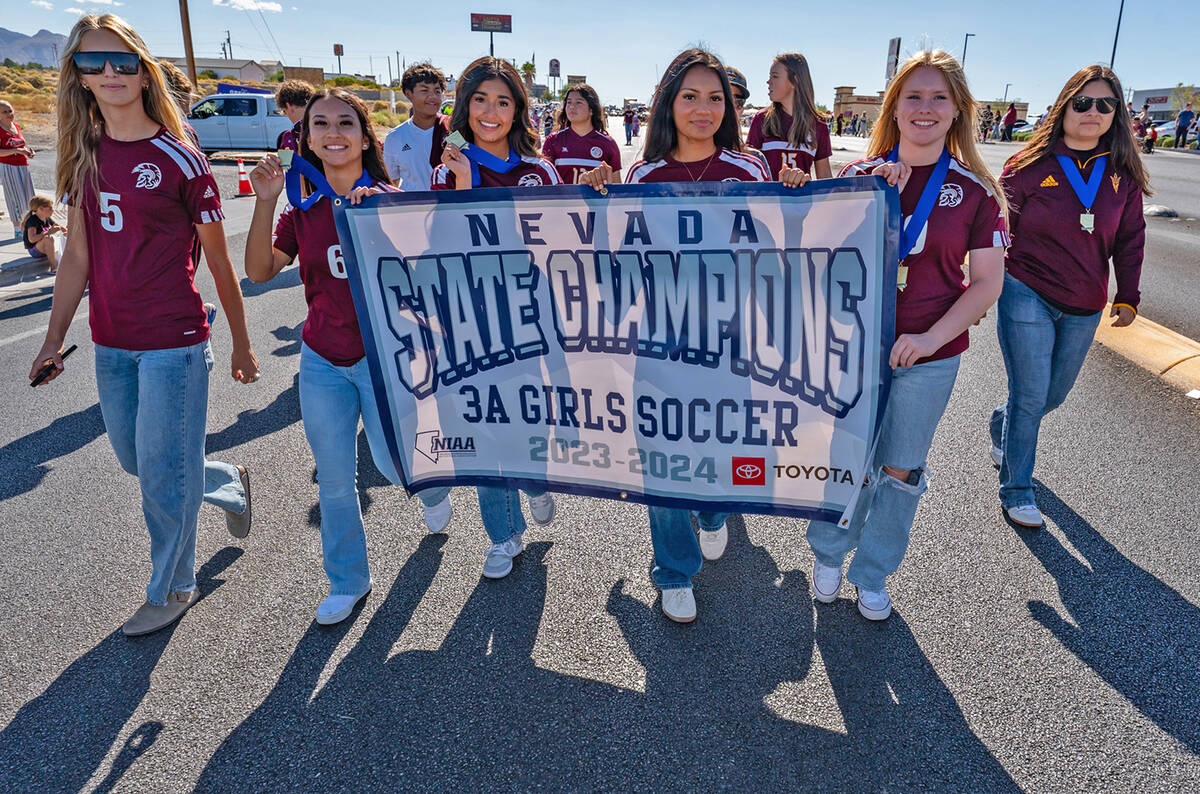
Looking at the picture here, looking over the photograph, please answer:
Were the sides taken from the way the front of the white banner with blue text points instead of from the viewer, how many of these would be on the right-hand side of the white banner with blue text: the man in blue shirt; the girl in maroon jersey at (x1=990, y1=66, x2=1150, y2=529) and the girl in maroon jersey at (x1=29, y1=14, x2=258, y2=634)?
1

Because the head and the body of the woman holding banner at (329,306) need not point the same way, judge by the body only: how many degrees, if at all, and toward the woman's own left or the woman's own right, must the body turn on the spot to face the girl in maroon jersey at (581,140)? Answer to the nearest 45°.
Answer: approximately 135° to the woman's own left

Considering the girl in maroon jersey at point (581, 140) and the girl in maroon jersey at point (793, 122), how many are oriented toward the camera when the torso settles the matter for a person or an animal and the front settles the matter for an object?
2
